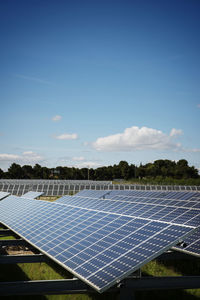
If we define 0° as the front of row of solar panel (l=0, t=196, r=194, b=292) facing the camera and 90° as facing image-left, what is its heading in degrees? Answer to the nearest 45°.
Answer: approximately 45°

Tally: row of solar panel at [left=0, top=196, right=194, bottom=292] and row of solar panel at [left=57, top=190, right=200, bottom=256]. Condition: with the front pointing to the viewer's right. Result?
0

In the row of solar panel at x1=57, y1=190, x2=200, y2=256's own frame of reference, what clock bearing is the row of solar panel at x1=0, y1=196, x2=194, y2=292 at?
the row of solar panel at x1=0, y1=196, x2=194, y2=292 is roughly at 11 o'clock from the row of solar panel at x1=57, y1=190, x2=200, y2=256.

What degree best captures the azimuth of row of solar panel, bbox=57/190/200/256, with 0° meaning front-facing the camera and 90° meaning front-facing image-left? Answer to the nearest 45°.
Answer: approximately 45°

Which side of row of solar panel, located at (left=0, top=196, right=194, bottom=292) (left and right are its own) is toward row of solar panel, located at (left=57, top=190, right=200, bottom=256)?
back
